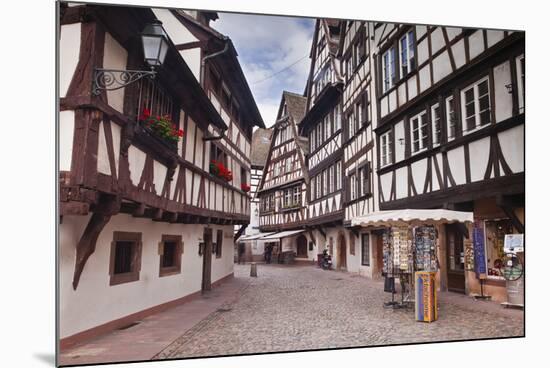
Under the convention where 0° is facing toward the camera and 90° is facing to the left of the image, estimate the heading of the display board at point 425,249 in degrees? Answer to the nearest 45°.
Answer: approximately 0°

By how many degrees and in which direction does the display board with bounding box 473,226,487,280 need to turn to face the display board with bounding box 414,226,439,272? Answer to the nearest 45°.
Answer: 0° — it already faces it

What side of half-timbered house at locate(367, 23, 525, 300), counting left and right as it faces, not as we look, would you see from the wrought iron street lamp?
front

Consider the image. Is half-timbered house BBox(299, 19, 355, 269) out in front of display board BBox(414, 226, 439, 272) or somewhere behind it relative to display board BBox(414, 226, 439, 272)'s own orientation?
behind

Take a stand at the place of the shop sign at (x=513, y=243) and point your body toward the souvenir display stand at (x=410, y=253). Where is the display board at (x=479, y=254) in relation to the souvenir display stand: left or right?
right

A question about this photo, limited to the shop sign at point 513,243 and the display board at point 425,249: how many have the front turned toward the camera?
2

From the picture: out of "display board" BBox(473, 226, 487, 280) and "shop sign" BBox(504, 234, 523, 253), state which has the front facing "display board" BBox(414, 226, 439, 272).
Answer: "display board" BBox(473, 226, 487, 280)
